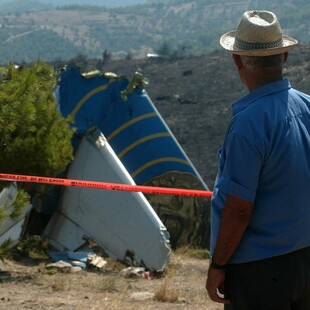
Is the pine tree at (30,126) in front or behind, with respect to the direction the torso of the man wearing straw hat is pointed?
in front

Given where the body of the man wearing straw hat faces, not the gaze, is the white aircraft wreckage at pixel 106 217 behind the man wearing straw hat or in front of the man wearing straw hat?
in front

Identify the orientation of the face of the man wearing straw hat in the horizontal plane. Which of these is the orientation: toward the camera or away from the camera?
away from the camera

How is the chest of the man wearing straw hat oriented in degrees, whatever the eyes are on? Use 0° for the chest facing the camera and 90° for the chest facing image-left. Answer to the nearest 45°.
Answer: approximately 135°
